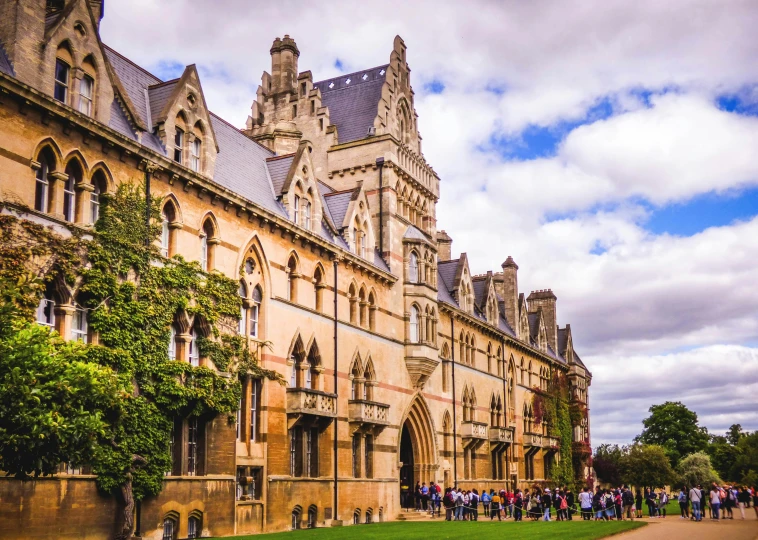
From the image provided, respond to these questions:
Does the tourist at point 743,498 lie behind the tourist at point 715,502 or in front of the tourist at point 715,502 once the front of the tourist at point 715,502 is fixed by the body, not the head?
in front

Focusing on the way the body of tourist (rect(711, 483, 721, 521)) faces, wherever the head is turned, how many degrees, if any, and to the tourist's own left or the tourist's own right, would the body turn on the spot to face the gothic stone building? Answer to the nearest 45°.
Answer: approximately 135° to the tourist's own left

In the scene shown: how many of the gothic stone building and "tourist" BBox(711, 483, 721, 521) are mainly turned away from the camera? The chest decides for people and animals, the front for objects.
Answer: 1

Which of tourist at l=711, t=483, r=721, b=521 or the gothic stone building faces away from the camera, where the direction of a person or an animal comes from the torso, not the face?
the tourist

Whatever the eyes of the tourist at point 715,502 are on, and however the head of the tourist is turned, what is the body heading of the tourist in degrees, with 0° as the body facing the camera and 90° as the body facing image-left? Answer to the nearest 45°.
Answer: approximately 180°

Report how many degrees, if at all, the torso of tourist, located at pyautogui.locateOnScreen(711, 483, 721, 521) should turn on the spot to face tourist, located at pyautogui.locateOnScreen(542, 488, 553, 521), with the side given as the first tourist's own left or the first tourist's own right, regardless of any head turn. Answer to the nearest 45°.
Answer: approximately 90° to the first tourist's own left

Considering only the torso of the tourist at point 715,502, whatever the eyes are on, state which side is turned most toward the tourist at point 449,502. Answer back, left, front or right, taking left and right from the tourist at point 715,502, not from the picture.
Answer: left

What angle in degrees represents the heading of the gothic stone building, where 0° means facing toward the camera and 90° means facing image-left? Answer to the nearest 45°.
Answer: approximately 315°
